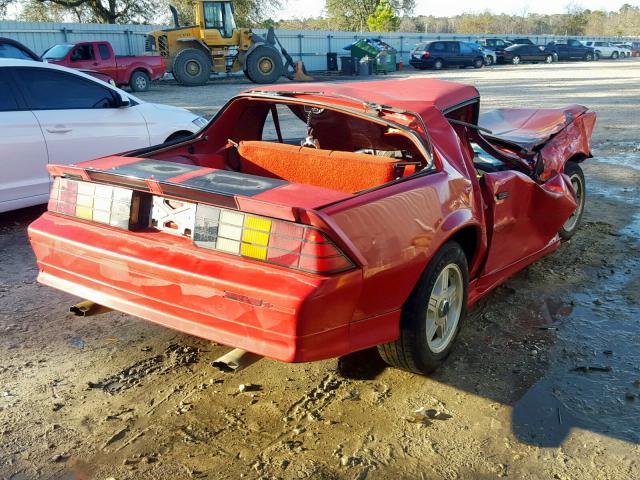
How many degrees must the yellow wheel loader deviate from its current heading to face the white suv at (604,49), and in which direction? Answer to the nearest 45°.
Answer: approximately 45° to its left

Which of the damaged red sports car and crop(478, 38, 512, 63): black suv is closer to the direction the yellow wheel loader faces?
the black suv

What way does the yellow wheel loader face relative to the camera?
to the viewer's right

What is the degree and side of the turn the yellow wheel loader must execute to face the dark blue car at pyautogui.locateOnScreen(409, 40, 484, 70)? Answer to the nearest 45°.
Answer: approximately 45° to its left

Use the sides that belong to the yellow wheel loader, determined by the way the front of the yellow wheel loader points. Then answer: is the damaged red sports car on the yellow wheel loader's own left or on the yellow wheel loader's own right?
on the yellow wheel loader's own right

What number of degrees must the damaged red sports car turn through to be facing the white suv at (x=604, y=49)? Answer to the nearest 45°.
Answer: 0° — it already faces it

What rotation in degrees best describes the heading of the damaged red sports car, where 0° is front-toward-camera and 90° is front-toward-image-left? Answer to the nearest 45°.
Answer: approximately 225°

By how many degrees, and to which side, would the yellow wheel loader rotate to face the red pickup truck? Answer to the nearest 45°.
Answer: approximately 135° to its right

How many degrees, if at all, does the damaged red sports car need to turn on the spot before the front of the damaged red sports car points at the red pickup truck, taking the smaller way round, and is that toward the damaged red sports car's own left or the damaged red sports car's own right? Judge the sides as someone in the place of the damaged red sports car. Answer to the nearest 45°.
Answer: approximately 45° to the damaged red sports car's own left

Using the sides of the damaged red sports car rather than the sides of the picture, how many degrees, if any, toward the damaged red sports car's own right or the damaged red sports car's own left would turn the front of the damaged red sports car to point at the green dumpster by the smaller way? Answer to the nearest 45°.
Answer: approximately 45° to the damaged red sports car's own left

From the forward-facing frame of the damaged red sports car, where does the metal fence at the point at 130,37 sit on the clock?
The metal fence is roughly at 10 o'clock from the damaged red sports car.

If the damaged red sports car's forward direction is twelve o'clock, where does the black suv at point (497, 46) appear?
The black suv is roughly at 11 o'clock from the damaged red sports car.
